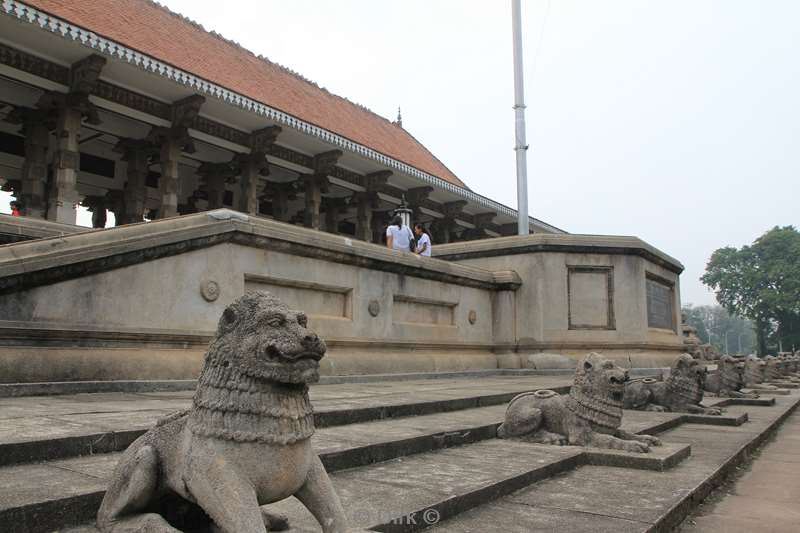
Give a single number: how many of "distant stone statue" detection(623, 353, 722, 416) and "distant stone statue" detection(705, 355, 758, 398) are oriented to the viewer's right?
2

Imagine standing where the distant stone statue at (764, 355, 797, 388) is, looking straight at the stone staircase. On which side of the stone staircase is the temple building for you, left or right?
right

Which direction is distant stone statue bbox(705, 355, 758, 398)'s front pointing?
to the viewer's right

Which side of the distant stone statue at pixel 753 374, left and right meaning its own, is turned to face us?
right

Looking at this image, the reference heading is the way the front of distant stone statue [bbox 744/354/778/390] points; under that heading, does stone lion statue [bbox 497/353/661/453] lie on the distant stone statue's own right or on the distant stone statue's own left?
on the distant stone statue's own right

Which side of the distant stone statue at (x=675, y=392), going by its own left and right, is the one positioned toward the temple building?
back

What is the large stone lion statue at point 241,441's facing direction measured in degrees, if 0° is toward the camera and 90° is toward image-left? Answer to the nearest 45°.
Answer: approximately 315°
